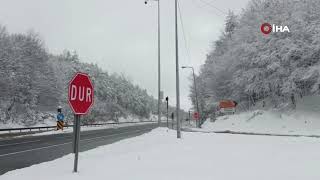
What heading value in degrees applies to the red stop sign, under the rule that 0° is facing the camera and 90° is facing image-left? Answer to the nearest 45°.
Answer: approximately 315°
